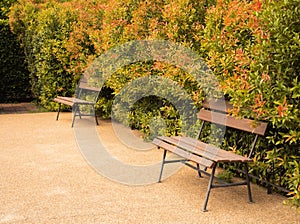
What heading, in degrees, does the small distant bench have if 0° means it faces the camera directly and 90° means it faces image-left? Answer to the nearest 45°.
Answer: approximately 45°

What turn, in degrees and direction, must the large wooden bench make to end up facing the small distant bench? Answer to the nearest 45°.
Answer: approximately 90° to its right

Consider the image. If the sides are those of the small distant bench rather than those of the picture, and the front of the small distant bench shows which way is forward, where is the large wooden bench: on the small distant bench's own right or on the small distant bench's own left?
on the small distant bench's own left

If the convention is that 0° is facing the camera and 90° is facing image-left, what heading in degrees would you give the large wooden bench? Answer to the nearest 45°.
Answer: approximately 45°
